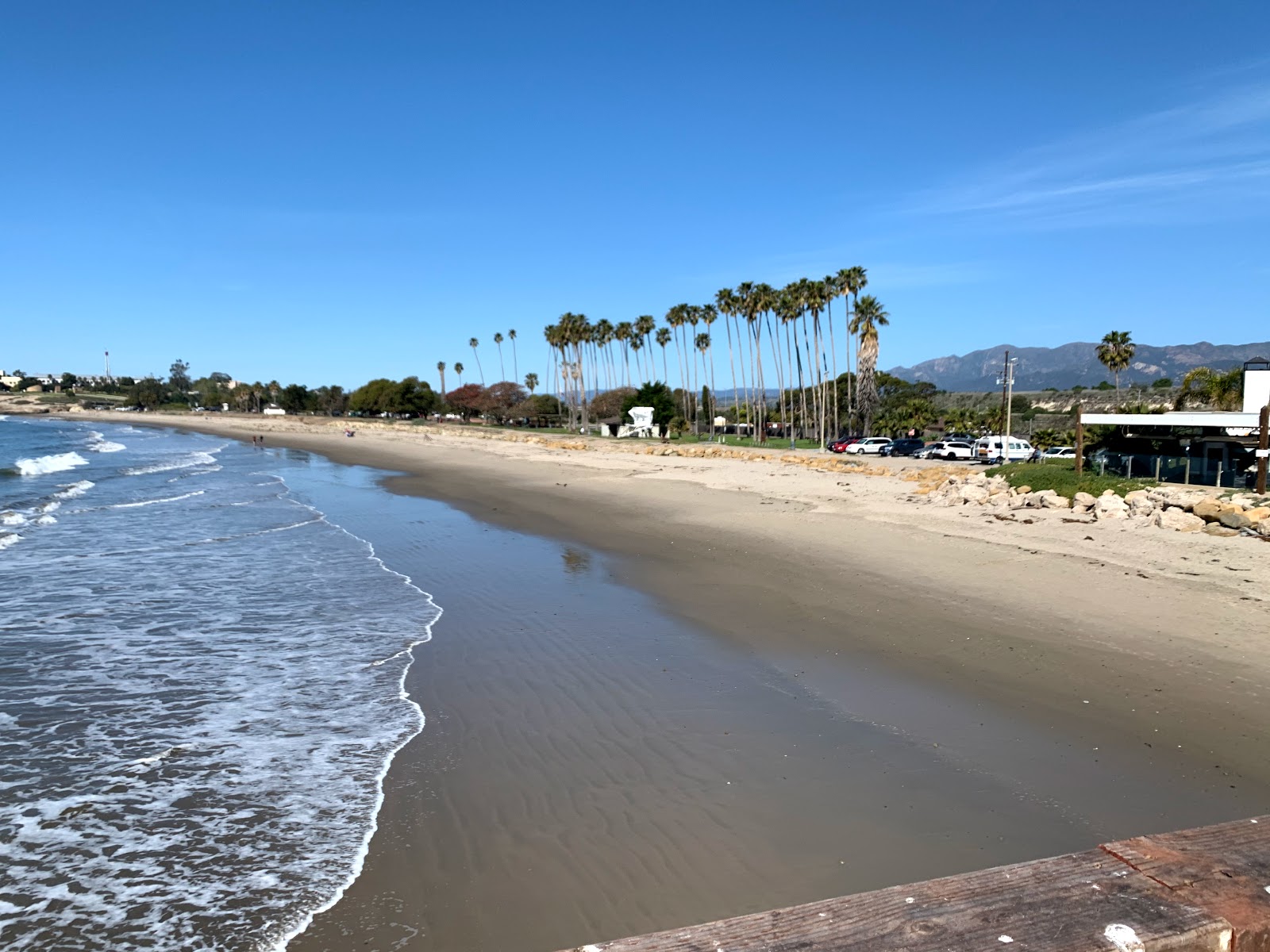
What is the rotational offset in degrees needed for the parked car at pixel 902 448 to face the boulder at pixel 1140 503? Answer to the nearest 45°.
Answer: approximately 45° to its left

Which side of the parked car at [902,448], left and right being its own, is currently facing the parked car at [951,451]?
left

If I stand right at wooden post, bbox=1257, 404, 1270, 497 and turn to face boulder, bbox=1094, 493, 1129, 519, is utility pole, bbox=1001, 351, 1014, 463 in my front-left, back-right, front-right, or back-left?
back-right

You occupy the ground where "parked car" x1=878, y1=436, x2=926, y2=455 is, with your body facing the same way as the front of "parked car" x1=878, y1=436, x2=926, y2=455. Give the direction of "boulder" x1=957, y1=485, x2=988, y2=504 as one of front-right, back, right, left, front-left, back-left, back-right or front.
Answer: front-left

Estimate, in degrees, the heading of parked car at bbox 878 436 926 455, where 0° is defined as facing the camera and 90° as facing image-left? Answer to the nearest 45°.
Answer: approximately 45°

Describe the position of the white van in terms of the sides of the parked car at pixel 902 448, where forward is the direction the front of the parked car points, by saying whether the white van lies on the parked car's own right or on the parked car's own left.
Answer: on the parked car's own left

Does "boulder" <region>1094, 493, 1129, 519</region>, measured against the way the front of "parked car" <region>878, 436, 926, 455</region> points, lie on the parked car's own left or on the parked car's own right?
on the parked car's own left
